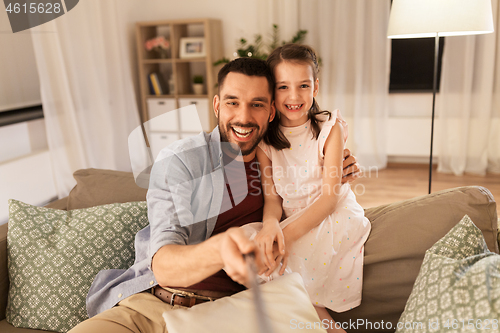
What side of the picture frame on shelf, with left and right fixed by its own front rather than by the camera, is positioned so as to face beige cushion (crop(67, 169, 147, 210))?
front

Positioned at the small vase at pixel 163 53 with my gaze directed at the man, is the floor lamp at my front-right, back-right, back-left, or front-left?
front-left

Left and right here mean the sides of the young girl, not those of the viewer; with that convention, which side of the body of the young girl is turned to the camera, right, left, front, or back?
front

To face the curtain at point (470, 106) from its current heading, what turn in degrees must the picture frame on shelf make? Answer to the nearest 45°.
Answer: approximately 90° to its left

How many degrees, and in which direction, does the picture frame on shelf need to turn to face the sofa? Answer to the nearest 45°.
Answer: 0° — it already faces it

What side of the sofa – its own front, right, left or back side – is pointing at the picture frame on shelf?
back

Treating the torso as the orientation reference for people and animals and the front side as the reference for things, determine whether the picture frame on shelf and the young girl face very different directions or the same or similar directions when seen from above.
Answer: same or similar directions

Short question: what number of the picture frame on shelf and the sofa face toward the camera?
2

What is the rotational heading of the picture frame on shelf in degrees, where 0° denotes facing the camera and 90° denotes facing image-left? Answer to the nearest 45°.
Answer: approximately 0°
